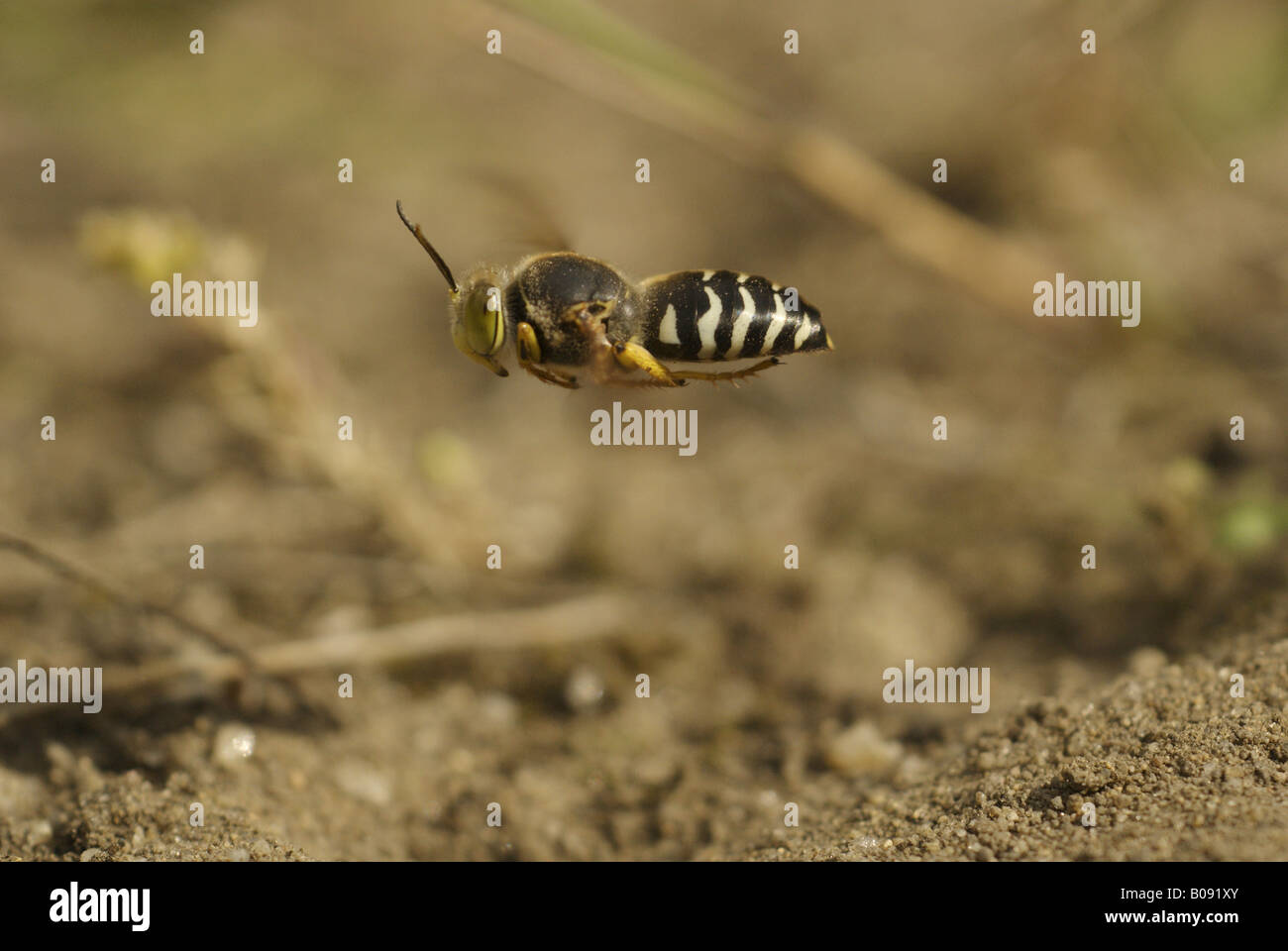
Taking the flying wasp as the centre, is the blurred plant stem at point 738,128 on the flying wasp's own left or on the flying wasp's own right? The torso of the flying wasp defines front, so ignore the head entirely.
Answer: on the flying wasp's own right

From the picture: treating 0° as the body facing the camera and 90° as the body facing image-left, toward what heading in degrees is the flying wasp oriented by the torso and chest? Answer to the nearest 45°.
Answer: approximately 90°
